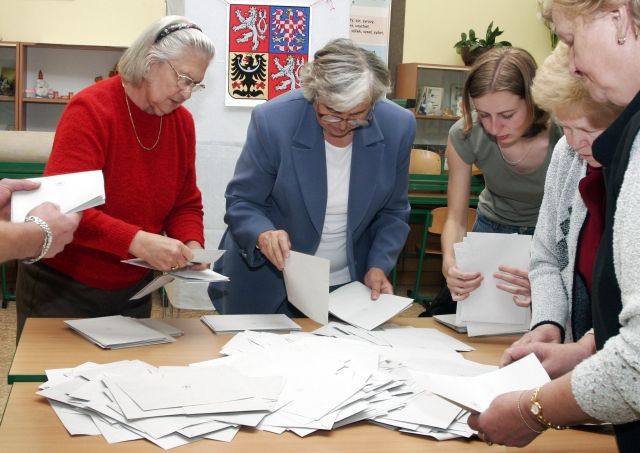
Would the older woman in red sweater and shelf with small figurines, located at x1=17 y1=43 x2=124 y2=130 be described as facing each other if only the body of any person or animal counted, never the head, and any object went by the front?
no

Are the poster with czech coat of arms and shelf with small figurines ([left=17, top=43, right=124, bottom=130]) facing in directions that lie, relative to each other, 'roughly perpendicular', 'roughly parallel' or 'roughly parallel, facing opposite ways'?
roughly parallel

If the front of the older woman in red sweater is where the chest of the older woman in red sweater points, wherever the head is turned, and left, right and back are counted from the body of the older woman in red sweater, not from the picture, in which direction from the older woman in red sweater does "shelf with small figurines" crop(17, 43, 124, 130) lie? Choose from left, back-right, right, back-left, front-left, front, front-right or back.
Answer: back-left

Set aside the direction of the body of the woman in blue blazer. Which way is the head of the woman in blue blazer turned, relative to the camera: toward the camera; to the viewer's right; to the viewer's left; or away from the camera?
toward the camera

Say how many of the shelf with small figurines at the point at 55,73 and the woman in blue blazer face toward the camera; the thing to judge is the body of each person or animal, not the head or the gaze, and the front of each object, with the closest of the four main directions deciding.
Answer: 2

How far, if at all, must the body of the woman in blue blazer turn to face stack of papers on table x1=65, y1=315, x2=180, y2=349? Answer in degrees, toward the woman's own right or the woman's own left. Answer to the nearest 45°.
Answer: approximately 45° to the woman's own right

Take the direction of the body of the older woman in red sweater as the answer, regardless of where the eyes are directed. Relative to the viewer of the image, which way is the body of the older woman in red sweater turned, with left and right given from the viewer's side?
facing the viewer and to the right of the viewer

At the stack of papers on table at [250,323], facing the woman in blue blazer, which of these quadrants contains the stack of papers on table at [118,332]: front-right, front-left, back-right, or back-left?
back-left

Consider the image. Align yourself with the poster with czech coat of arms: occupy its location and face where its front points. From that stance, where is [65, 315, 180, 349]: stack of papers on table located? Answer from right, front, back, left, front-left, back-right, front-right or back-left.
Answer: front

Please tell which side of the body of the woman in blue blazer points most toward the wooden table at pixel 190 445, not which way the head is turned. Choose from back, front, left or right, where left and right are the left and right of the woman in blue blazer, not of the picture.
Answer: front

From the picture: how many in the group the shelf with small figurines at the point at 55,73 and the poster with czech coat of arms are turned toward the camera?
2

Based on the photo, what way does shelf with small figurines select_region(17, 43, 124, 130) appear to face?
toward the camera

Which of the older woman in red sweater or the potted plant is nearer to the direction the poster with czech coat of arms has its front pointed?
the older woman in red sweater

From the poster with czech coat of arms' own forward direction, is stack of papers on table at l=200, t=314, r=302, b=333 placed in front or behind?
in front

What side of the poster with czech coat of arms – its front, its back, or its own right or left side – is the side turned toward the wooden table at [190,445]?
front

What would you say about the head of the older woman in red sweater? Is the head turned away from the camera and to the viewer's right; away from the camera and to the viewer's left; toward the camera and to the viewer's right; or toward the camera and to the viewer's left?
toward the camera and to the viewer's right

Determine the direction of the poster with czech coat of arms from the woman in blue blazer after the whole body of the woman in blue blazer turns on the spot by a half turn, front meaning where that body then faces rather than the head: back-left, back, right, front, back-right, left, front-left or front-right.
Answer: front

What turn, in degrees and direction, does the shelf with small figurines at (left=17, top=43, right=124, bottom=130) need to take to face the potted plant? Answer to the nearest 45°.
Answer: approximately 90° to its left
